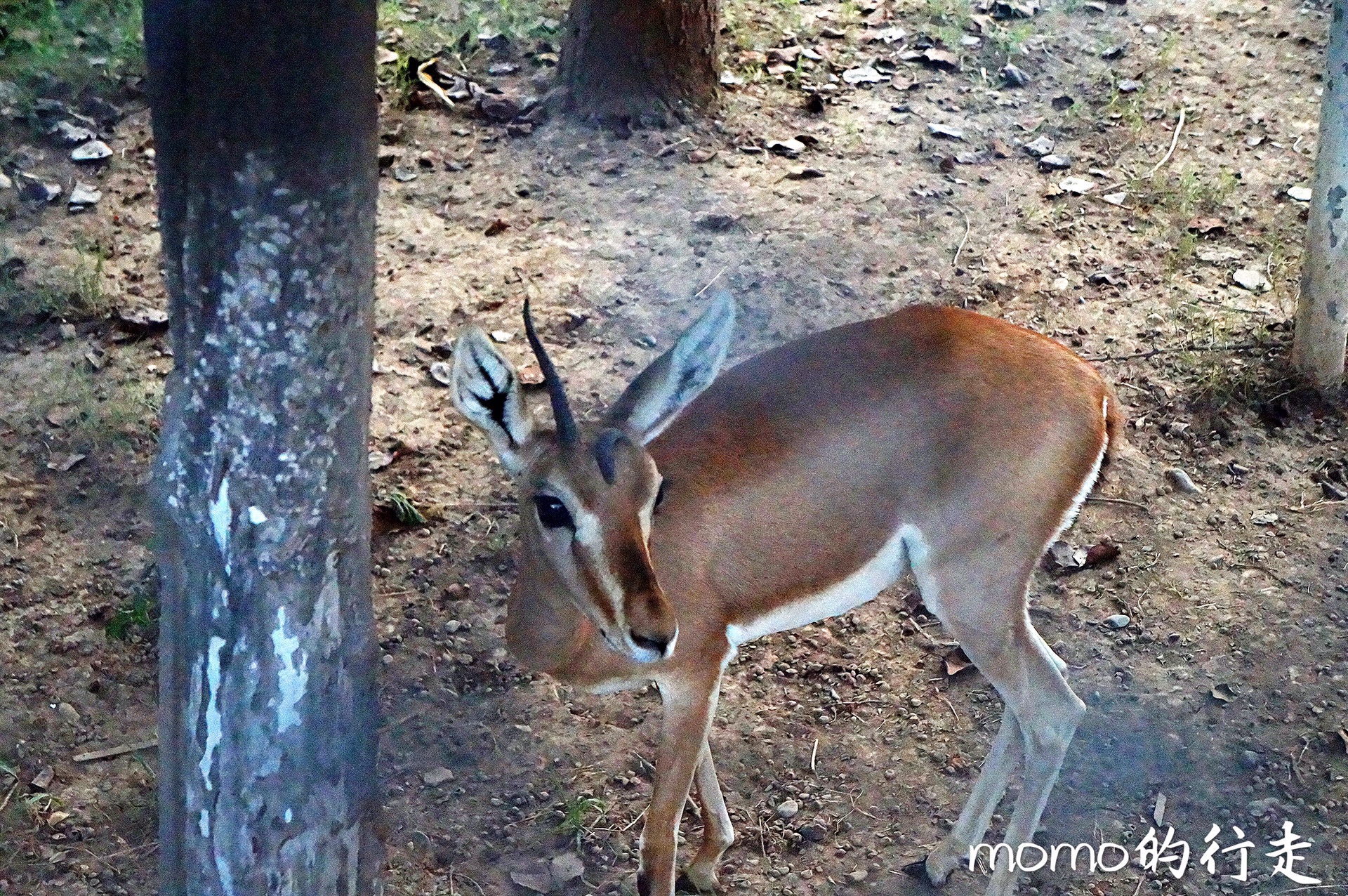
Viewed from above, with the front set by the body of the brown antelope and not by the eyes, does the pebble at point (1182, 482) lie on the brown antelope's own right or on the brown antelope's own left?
on the brown antelope's own right

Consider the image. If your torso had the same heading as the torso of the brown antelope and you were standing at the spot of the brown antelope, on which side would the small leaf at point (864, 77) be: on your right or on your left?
on your right

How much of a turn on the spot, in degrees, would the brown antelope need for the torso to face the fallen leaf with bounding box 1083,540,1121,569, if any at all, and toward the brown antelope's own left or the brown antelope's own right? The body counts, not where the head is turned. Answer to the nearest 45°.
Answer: approximately 135° to the brown antelope's own right

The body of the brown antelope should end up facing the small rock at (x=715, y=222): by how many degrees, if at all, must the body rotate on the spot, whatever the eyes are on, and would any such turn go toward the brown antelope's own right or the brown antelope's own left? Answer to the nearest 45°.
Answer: approximately 90° to the brown antelope's own right

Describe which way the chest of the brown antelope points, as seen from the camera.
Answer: to the viewer's left

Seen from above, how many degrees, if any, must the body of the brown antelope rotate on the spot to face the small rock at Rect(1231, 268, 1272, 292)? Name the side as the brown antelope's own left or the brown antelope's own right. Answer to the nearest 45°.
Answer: approximately 135° to the brown antelope's own right

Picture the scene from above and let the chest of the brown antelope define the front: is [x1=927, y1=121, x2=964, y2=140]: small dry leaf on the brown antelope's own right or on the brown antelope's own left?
on the brown antelope's own right

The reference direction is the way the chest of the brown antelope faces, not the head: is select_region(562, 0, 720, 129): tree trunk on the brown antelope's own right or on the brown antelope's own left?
on the brown antelope's own right
